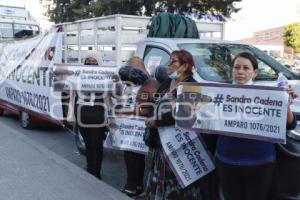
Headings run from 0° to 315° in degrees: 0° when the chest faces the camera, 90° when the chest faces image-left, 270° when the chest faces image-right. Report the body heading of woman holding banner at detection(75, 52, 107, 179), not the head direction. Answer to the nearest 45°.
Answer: approximately 0°

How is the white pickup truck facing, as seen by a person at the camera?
facing the viewer and to the right of the viewer

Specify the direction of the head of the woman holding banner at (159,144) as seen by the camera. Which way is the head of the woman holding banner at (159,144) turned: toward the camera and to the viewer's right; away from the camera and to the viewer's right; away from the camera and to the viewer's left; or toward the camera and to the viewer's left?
toward the camera and to the viewer's left

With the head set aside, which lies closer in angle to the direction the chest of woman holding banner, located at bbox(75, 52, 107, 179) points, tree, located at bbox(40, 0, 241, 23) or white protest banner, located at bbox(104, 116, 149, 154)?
the white protest banner

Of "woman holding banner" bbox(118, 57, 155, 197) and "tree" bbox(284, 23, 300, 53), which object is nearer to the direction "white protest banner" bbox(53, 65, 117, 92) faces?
the woman holding banner

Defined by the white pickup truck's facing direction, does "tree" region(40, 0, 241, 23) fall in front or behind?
behind

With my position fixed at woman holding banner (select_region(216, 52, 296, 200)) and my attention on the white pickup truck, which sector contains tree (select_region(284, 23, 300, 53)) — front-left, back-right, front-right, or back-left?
front-right

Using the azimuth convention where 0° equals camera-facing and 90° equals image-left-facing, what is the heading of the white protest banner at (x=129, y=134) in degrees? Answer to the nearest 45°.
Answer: approximately 0°

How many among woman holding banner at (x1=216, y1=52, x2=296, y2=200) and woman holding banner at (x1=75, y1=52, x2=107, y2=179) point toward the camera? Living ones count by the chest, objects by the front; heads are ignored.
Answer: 2

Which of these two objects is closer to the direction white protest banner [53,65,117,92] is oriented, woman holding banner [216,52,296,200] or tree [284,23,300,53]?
the woman holding banner

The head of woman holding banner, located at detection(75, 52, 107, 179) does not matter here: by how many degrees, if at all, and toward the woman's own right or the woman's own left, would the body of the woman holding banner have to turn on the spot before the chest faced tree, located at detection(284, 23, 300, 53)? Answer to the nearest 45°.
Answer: approximately 135° to the woman's own left

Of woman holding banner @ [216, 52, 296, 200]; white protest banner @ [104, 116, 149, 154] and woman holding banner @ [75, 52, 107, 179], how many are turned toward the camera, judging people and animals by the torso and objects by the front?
3

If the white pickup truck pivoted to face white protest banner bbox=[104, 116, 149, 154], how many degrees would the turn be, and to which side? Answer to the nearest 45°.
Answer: approximately 45° to its right

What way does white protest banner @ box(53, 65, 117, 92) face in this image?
toward the camera

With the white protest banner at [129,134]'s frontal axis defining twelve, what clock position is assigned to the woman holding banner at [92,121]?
The woman holding banner is roughly at 5 o'clock from the white protest banner.
